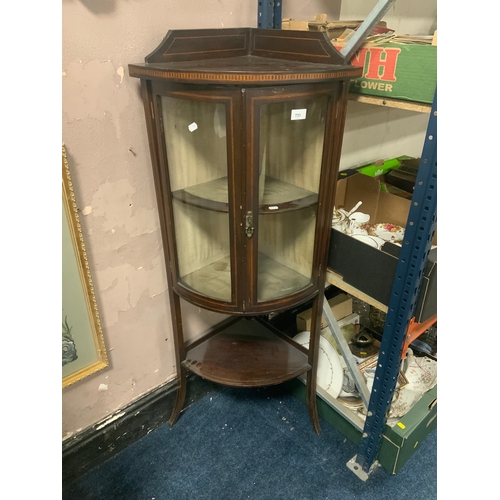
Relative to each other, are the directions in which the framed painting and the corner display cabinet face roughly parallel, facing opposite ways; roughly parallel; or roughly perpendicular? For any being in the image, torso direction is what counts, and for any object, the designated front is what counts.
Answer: roughly perpendicular

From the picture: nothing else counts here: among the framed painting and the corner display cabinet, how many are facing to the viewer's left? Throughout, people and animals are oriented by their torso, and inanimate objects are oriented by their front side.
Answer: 0

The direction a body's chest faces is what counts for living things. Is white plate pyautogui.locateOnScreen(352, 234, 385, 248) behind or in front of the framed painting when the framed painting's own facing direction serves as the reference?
in front

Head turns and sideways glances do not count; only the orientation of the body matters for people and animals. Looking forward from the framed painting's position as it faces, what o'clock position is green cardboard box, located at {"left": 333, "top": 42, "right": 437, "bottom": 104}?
The green cardboard box is roughly at 11 o'clock from the framed painting.

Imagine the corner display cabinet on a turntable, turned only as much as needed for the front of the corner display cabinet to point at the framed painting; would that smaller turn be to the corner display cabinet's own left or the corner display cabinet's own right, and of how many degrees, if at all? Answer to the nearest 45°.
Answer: approximately 90° to the corner display cabinet's own right

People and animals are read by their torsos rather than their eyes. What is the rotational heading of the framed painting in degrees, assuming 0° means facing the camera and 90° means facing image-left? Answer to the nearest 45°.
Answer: approximately 315°

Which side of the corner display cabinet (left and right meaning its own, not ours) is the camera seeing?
front

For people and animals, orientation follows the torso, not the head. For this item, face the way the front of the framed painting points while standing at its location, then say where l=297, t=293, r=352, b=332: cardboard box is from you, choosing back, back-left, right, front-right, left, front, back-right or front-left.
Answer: front-left
